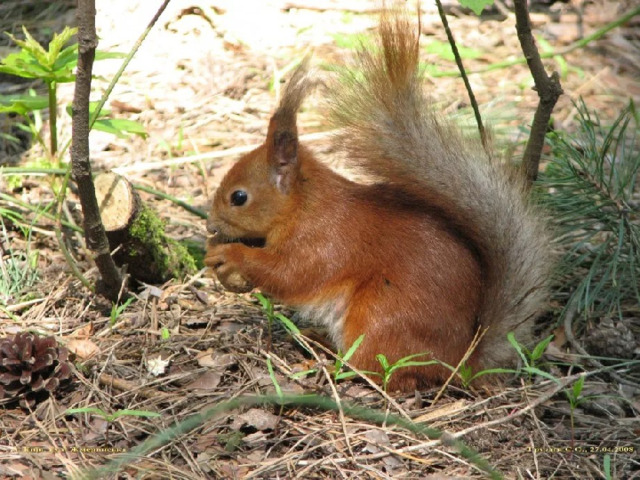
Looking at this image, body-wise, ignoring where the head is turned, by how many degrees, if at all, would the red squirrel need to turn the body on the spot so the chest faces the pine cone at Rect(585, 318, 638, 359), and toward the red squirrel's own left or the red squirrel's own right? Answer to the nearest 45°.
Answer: approximately 180°

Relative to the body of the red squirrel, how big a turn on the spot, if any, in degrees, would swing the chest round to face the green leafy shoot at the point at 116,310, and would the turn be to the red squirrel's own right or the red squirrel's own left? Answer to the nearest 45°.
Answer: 0° — it already faces it

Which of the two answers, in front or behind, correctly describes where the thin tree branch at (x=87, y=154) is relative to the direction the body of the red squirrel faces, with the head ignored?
in front

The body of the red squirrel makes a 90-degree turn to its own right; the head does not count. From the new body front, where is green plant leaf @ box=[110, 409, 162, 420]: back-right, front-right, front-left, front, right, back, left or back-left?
back-left

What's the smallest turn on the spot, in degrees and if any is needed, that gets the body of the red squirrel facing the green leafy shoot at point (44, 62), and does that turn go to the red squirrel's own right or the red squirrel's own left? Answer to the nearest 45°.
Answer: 0° — it already faces it

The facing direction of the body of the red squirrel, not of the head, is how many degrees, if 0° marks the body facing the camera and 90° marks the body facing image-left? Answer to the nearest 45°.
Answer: approximately 90°
